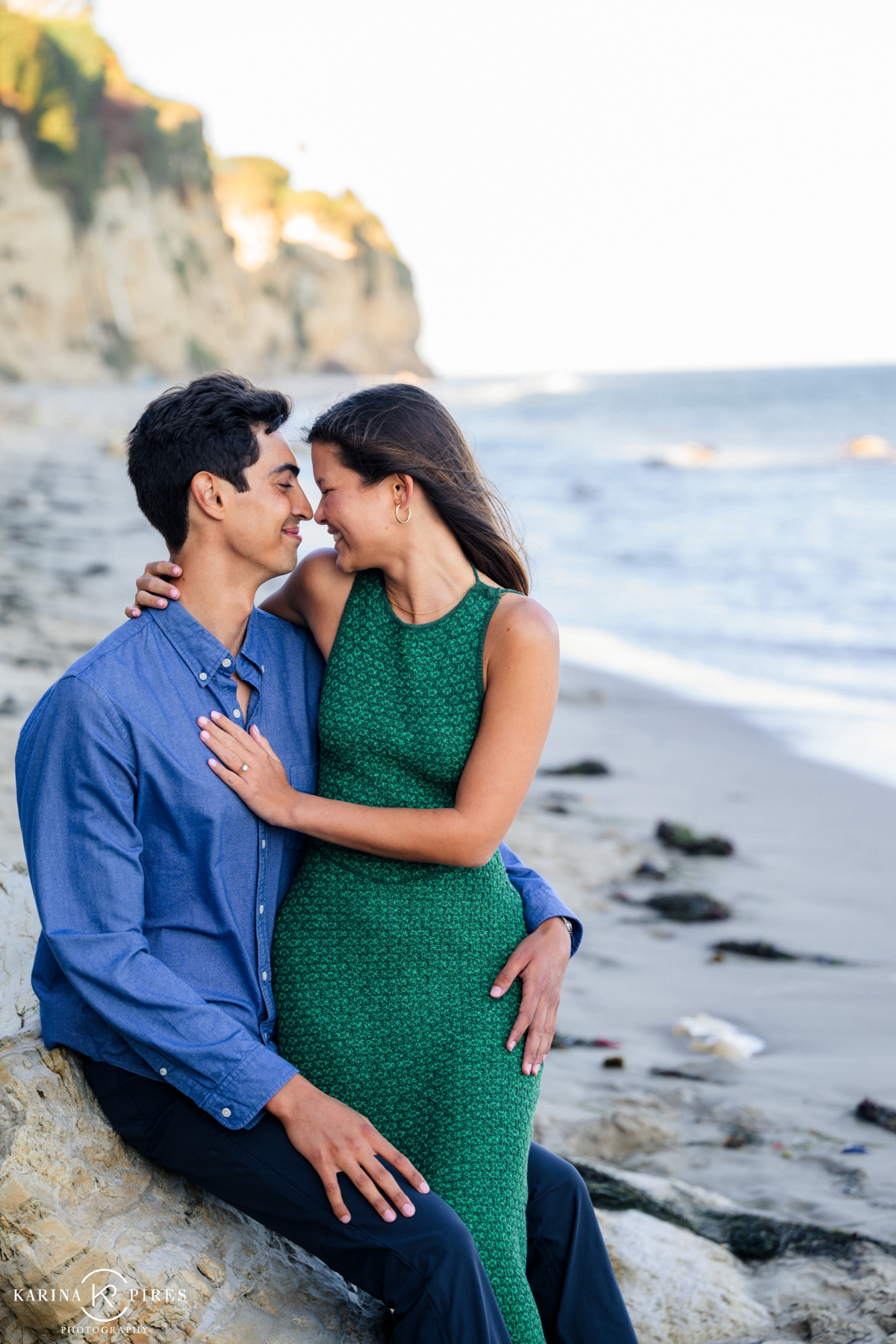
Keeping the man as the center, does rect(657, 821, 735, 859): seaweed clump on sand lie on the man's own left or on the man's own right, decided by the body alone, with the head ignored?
on the man's own left

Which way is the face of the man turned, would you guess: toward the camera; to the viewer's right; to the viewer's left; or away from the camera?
to the viewer's right

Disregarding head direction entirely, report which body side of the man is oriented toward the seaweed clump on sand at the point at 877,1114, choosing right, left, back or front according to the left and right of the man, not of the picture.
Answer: left

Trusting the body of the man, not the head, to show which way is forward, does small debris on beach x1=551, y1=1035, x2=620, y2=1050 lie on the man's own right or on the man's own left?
on the man's own left

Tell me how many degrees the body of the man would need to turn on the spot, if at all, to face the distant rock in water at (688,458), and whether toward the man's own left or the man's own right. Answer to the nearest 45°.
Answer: approximately 135° to the man's own left

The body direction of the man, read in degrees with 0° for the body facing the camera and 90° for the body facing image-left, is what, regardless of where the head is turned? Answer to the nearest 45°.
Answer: approximately 315°

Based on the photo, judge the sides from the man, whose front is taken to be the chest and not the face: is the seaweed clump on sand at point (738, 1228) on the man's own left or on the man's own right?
on the man's own left

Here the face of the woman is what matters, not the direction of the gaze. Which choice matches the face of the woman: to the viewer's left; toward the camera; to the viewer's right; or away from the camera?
to the viewer's left

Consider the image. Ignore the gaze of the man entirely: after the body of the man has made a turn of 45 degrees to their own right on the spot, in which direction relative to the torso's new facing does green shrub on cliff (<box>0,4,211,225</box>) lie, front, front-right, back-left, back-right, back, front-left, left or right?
back
